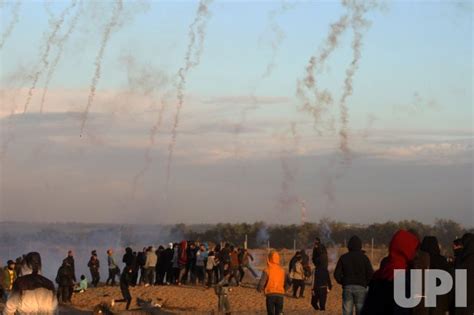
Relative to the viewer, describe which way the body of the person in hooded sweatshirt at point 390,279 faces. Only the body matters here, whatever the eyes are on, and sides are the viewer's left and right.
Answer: facing away from the viewer and to the right of the viewer

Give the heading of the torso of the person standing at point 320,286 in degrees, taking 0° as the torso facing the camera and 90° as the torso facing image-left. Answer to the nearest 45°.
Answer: approximately 180°

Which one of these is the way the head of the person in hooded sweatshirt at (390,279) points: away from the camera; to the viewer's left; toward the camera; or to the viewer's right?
away from the camera

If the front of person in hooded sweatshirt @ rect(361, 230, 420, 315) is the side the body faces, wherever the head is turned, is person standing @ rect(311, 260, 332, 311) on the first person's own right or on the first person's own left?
on the first person's own left

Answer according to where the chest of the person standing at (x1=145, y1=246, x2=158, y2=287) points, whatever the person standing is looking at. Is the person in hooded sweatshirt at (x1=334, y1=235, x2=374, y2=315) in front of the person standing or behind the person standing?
behind

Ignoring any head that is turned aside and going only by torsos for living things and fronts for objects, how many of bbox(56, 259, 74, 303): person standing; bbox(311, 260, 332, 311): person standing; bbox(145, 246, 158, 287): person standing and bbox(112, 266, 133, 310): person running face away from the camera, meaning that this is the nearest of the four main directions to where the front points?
3

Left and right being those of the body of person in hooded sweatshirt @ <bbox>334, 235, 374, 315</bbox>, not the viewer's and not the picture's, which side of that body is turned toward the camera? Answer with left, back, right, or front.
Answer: back

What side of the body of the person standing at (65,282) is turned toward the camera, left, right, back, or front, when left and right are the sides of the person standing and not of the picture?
back

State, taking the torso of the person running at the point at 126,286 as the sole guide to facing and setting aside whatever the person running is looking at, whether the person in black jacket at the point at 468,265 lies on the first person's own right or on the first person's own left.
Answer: on the first person's own right

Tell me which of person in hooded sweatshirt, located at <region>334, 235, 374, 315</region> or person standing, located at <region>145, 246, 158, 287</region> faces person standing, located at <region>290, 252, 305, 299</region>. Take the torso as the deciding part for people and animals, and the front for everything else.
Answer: the person in hooded sweatshirt
